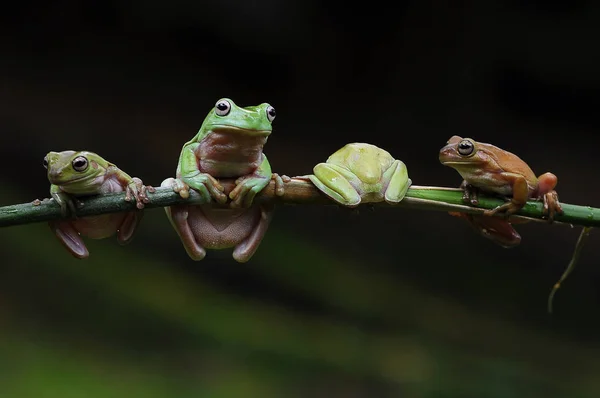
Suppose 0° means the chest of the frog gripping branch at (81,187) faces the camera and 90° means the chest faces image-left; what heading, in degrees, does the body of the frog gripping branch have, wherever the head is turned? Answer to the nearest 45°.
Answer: approximately 45°

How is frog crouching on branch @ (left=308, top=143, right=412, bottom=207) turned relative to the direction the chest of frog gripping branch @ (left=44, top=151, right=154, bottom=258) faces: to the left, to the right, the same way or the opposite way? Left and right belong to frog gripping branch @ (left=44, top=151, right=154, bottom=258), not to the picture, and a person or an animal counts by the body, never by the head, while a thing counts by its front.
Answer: the opposite way

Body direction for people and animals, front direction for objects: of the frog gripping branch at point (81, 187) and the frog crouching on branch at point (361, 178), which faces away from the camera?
the frog crouching on branch at point (361, 178)

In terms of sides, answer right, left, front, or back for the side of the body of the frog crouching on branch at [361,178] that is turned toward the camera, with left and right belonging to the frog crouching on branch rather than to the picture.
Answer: back

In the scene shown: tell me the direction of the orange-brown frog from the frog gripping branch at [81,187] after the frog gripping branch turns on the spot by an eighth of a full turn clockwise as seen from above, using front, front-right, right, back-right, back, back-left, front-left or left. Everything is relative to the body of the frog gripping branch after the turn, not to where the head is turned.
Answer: back

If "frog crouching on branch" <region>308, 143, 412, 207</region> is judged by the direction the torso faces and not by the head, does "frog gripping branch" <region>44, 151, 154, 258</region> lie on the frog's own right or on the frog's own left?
on the frog's own left

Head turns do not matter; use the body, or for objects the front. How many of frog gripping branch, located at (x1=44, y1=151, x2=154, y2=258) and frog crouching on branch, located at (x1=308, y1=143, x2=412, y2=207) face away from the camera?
1
